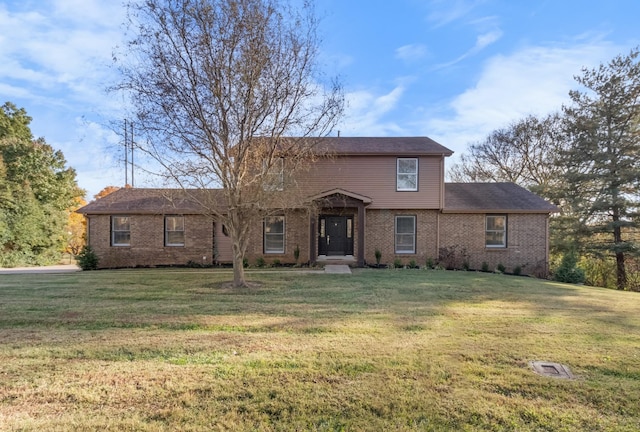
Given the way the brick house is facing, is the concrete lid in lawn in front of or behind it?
in front

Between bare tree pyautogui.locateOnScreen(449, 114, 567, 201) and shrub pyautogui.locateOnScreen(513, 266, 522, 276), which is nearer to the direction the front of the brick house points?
the shrub

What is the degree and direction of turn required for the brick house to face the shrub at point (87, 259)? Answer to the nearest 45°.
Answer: approximately 90° to its right

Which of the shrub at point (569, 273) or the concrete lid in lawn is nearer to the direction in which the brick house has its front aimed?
the concrete lid in lawn

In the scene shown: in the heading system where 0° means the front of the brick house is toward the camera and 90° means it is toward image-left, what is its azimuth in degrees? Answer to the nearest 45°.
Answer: approximately 0°
